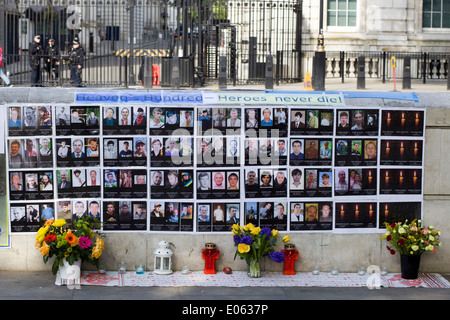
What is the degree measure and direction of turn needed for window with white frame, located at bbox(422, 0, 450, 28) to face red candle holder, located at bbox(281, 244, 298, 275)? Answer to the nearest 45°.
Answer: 0° — it already faces it

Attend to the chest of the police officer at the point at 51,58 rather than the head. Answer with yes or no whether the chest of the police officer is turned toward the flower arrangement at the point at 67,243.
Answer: yes

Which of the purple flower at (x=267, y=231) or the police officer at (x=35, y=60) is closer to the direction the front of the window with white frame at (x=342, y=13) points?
the purple flower

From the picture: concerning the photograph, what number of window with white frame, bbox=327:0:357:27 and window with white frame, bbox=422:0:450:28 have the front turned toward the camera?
2

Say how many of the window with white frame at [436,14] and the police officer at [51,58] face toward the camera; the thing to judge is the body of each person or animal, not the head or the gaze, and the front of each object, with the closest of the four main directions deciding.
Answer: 2
